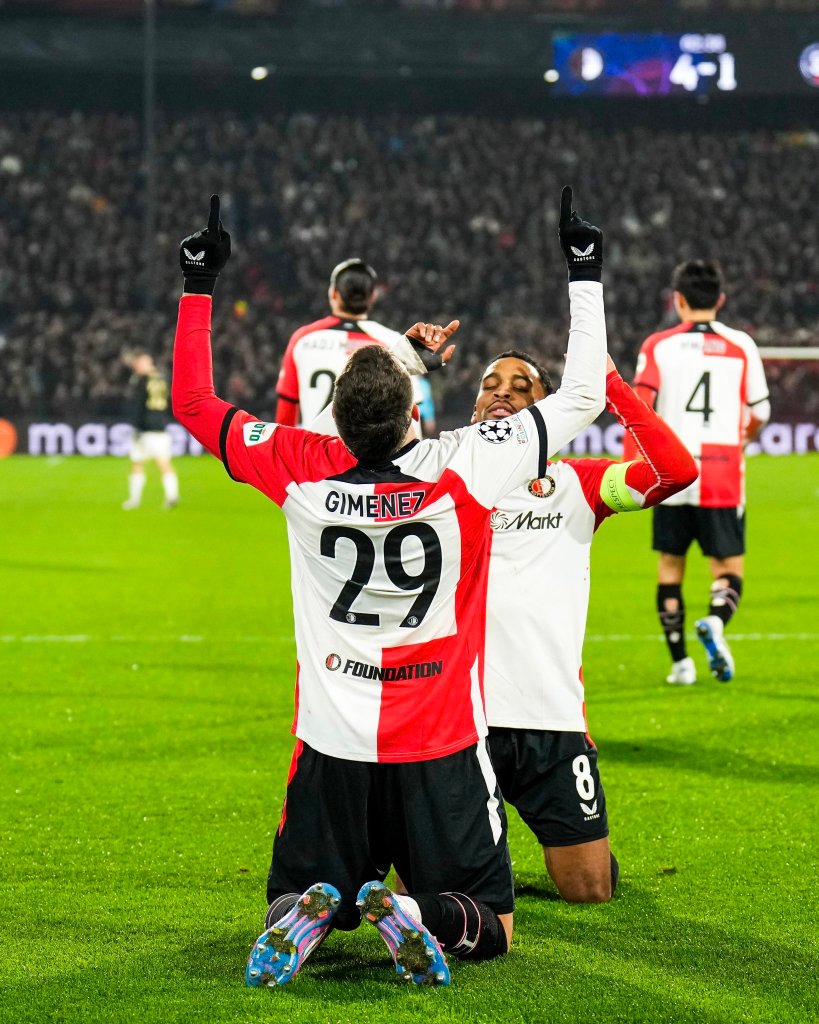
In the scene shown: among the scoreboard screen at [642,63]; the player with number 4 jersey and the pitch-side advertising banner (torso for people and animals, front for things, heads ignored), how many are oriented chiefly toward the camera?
2

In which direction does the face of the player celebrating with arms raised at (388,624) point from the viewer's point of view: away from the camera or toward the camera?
away from the camera

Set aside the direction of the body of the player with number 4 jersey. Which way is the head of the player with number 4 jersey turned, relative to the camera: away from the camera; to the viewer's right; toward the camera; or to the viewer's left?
away from the camera

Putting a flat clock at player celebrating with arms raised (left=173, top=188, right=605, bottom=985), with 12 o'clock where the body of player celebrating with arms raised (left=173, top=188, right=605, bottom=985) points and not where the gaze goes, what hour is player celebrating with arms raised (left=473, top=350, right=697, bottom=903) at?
player celebrating with arms raised (left=473, top=350, right=697, bottom=903) is roughly at 1 o'clock from player celebrating with arms raised (left=173, top=188, right=605, bottom=985).

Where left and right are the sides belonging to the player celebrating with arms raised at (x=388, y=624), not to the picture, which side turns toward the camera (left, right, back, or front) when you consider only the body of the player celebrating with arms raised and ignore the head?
back

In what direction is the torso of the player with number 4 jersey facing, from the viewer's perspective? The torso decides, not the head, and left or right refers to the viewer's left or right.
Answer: facing away from the viewer

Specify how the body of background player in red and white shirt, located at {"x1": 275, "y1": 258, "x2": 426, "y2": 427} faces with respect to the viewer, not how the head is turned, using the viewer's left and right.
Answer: facing away from the viewer

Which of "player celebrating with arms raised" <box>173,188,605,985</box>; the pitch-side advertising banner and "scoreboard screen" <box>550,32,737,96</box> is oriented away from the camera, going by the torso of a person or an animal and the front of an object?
the player celebrating with arms raised

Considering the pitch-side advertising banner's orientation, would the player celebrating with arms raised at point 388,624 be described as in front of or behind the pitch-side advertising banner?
in front

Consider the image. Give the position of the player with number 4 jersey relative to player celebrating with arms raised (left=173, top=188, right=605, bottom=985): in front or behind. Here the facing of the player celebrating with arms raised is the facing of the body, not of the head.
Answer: in front

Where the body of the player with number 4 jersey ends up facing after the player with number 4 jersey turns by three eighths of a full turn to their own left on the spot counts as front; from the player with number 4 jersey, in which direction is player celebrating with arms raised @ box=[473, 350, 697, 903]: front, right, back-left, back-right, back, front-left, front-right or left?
front-left
